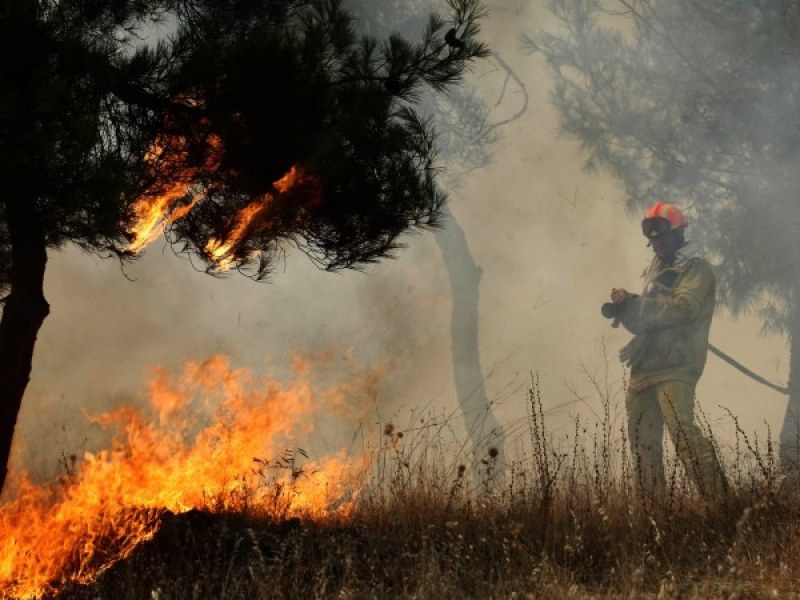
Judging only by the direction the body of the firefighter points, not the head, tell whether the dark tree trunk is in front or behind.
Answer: in front

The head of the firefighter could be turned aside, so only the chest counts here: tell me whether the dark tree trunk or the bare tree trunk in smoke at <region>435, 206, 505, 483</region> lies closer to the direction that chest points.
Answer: the dark tree trunk

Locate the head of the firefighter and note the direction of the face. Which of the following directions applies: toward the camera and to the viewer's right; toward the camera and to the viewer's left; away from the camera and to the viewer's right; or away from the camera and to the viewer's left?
toward the camera and to the viewer's left

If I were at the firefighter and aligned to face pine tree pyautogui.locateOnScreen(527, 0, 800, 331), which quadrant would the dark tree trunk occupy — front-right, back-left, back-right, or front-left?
back-left

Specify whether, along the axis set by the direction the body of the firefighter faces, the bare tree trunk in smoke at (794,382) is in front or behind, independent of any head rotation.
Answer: behind

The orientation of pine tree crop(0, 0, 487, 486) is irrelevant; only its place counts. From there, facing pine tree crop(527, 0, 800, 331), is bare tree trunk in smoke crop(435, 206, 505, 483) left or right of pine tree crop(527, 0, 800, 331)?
left

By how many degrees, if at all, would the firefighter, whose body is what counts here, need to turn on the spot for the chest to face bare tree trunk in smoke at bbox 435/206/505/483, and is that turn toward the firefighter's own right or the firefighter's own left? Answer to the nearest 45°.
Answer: approximately 90° to the firefighter's own right

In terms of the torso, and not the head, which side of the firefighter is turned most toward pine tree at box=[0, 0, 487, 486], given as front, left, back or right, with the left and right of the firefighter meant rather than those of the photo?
front
